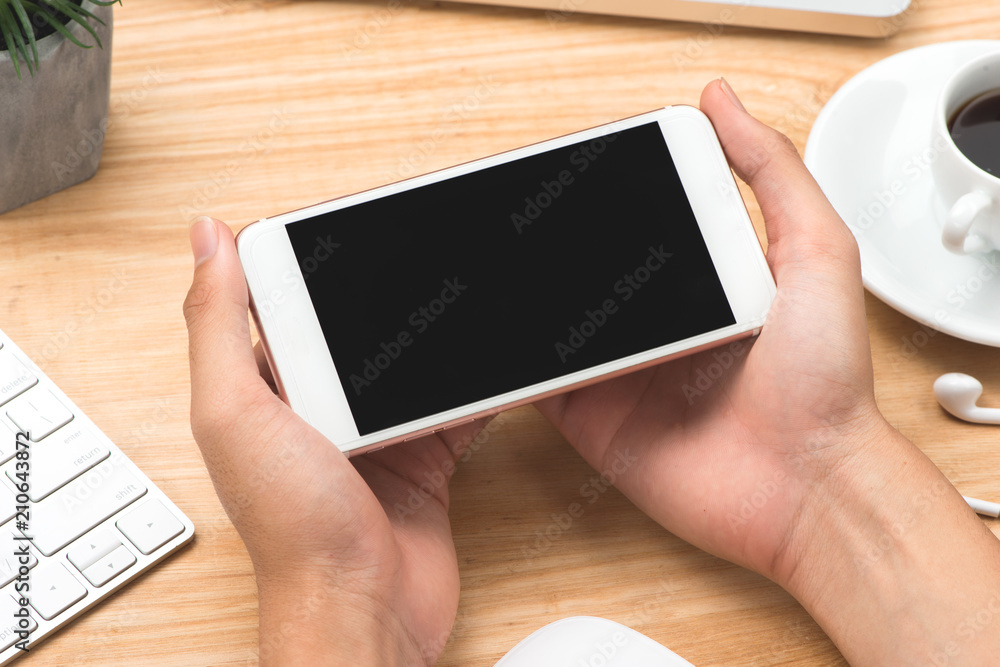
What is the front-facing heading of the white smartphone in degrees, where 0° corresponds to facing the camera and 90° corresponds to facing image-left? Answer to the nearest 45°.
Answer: approximately 0°
